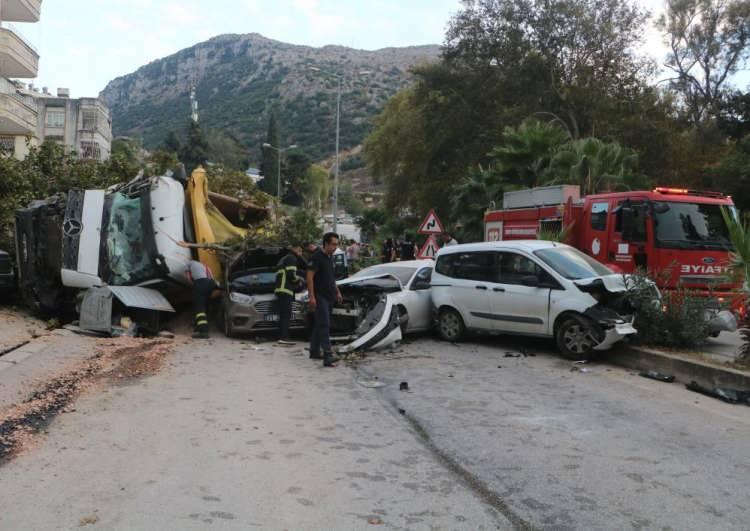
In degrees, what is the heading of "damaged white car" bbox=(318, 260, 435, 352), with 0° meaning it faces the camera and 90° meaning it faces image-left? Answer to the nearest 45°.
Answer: approximately 45°

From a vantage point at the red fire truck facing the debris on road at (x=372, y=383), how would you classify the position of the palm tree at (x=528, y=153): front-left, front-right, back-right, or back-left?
back-right

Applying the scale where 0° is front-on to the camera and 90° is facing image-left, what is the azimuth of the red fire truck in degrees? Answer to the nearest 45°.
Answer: approximately 315°

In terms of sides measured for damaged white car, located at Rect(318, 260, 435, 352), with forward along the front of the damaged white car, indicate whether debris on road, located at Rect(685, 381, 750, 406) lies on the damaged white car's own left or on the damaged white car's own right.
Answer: on the damaged white car's own left

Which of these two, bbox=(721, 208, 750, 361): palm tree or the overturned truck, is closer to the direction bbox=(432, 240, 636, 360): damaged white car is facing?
the palm tree

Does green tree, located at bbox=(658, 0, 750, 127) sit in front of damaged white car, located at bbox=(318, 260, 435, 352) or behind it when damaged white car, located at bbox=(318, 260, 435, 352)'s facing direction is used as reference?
behind

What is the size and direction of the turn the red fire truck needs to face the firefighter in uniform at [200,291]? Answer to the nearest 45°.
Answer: approximately 135° to its right

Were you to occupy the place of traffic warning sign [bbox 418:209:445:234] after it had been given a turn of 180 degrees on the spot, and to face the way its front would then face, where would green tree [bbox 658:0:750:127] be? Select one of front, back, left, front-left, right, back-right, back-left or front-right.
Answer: front-right

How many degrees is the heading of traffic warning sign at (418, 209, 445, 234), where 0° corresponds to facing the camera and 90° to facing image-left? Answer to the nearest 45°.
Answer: approximately 0°

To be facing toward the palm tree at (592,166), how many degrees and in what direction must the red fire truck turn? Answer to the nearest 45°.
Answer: approximately 135° to its left

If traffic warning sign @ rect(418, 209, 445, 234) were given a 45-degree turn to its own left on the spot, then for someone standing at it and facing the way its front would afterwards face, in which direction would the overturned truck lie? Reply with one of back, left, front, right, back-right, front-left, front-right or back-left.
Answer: right

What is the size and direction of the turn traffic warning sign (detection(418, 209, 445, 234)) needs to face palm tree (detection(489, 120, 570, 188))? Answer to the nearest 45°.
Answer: approximately 135° to its left

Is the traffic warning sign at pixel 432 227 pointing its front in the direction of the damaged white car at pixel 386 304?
yes

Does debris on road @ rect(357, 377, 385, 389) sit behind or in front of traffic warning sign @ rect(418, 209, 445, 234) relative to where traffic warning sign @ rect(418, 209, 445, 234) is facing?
in front

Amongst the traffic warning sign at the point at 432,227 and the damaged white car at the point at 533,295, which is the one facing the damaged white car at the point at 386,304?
the traffic warning sign
